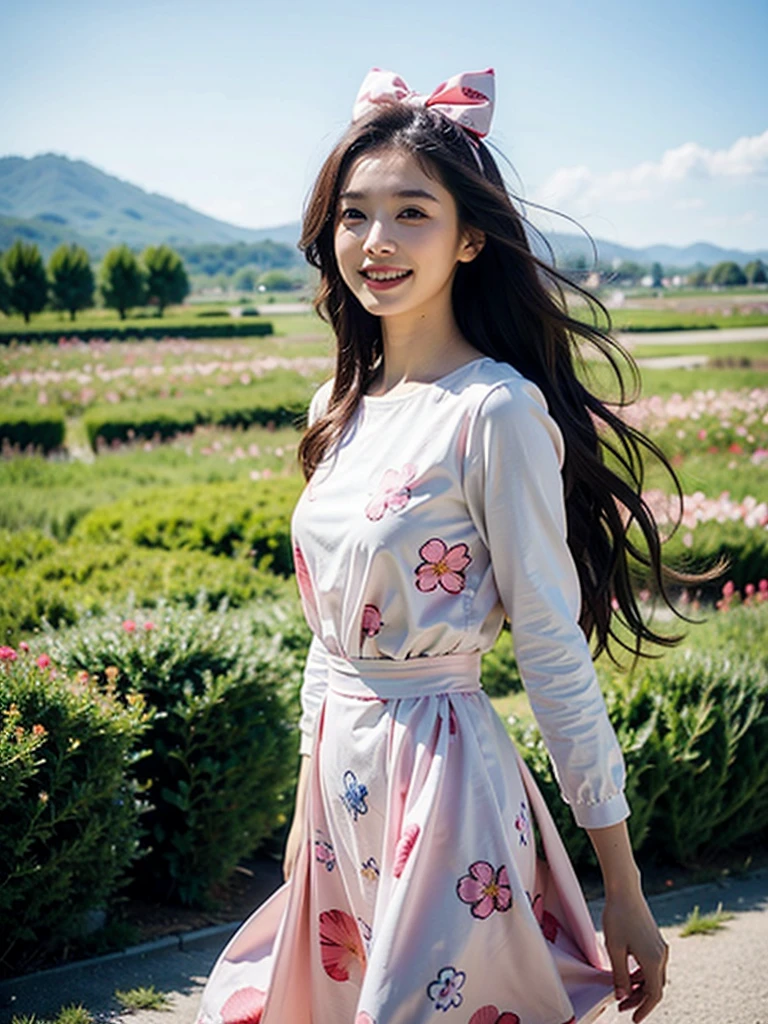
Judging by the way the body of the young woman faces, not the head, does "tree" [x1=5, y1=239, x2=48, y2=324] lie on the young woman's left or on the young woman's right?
on the young woman's right

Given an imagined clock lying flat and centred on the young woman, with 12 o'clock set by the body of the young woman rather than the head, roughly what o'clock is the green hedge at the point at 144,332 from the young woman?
The green hedge is roughly at 4 o'clock from the young woman.

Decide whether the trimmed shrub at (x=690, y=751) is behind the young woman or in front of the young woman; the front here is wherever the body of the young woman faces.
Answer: behind

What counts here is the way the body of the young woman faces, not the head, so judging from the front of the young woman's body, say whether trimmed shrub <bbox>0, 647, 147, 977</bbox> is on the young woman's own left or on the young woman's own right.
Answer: on the young woman's own right

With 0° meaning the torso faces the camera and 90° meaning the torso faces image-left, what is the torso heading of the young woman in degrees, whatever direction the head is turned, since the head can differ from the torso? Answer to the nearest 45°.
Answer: approximately 45°

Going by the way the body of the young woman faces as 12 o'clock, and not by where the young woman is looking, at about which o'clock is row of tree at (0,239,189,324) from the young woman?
The row of tree is roughly at 4 o'clock from the young woman.

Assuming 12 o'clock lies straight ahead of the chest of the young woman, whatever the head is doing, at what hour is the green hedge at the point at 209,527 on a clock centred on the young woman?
The green hedge is roughly at 4 o'clock from the young woman.

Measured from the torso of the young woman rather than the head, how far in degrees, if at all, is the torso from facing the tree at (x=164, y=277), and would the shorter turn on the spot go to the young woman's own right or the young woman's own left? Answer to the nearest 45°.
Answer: approximately 135° to the young woman's own right

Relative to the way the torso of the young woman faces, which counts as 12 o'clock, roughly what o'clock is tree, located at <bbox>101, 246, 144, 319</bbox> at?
The tree is roughly at 4 o'clock from the young woman.
